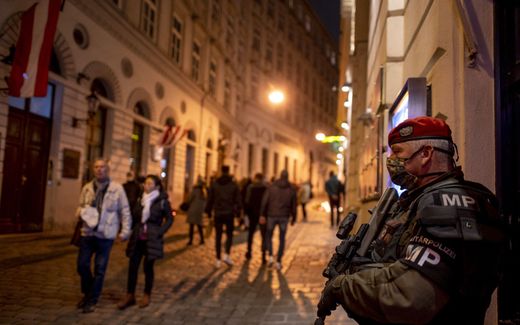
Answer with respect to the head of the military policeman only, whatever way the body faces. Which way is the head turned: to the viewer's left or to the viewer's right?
to the viewer's left

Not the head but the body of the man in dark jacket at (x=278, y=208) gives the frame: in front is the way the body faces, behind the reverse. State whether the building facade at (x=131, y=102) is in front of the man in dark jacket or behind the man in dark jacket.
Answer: in front

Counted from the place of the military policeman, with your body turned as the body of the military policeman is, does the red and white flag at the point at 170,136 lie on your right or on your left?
on your right

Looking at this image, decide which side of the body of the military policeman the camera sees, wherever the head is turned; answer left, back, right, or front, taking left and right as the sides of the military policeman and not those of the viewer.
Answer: left

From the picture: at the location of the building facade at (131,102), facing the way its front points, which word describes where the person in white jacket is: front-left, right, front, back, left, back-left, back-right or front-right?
front-right

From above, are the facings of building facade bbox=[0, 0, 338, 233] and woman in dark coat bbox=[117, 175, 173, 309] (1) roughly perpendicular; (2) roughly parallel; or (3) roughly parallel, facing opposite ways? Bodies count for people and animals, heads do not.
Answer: roughly perpendicular

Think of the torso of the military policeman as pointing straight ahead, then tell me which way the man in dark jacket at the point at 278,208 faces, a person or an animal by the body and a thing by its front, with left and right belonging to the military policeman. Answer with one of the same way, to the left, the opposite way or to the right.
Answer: to the right

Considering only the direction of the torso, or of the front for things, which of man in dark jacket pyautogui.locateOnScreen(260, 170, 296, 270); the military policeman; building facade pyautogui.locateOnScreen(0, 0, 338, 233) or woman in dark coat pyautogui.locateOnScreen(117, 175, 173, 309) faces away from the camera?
the man in dark jacket

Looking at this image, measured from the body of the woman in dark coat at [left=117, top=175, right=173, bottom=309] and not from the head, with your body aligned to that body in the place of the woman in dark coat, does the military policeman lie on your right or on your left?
on your left

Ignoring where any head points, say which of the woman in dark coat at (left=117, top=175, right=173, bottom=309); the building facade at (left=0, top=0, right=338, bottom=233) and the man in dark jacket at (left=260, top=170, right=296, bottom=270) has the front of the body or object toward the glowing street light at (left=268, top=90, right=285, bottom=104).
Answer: the man in dark jacket

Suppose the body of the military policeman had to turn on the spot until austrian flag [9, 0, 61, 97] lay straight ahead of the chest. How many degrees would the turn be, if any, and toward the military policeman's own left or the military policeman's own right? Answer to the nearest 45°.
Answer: approximately 45° to the military policeman's own right

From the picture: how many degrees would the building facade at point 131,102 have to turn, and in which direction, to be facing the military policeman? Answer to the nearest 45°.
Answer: approximately 45° to its right

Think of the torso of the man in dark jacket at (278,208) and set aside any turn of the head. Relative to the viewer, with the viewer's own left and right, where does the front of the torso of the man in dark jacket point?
facing away from the viewer

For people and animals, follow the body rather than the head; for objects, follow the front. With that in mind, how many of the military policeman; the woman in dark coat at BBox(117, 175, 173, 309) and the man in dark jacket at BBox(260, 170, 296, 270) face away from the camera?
1

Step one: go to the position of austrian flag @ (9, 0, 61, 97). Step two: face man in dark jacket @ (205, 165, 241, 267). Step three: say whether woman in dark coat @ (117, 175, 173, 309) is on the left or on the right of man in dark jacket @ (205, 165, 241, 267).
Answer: right

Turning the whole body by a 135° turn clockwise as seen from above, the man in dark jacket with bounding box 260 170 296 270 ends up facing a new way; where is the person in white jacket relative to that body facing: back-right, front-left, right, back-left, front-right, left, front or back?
right
